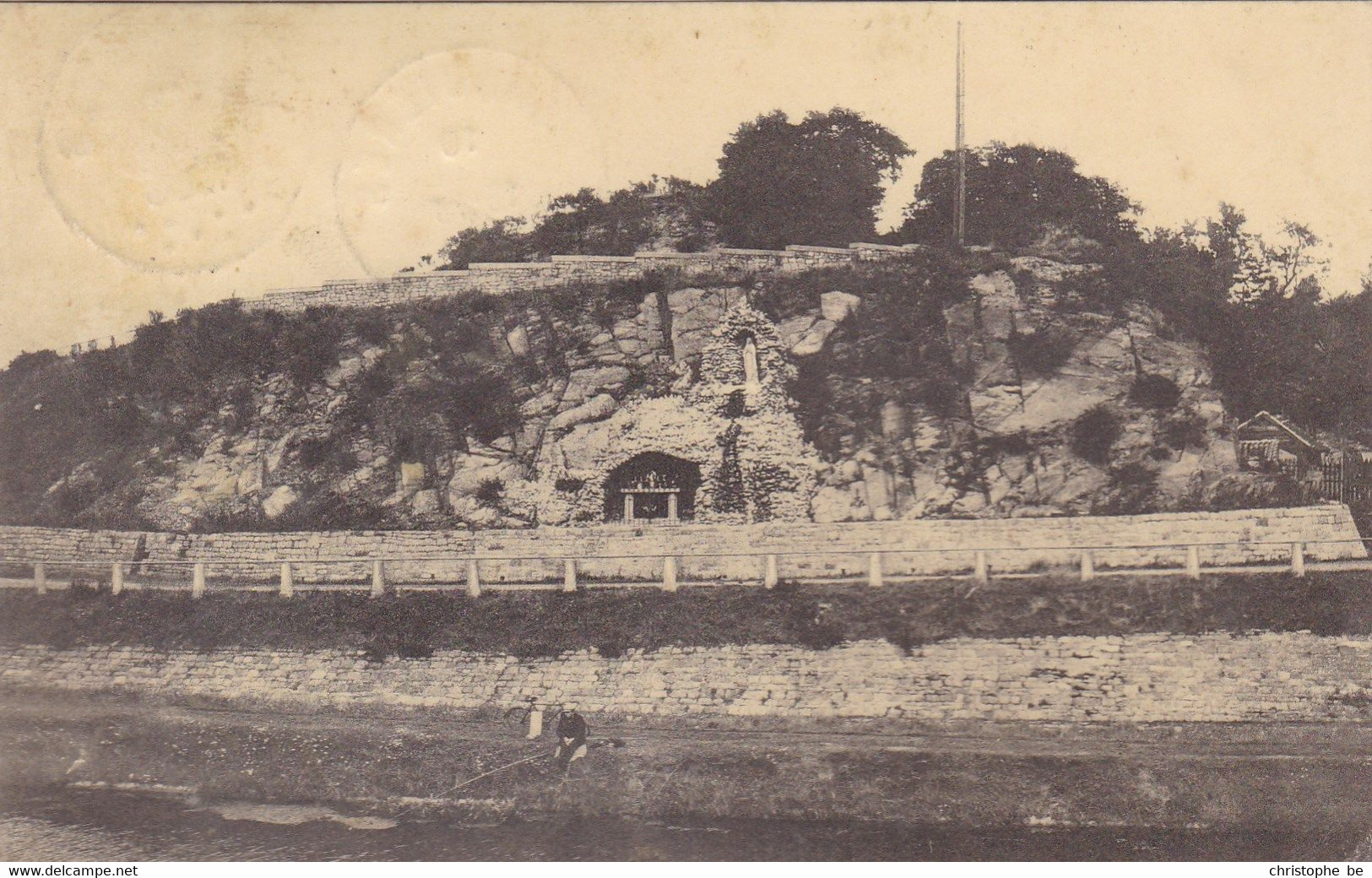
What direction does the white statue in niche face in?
toward the camera

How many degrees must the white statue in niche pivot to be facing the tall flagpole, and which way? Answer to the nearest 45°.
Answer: approximately 135° to its left

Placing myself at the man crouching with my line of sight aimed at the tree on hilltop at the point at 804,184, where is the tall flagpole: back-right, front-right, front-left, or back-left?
front-right

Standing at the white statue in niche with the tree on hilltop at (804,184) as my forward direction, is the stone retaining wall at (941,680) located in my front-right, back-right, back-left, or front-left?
back-right

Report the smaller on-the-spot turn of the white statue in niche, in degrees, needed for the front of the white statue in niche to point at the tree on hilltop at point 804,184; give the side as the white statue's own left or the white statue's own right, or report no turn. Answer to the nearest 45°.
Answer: approximately 180°

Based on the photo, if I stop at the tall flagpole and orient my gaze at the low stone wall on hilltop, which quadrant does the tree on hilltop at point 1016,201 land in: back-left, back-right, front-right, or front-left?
back-right

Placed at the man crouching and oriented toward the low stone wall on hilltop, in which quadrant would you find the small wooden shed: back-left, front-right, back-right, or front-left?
front-right

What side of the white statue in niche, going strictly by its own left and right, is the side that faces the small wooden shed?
left

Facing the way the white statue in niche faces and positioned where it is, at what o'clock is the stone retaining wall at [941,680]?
The stone retaining wall is roughly at 11 o'clock from the white statue in niche.

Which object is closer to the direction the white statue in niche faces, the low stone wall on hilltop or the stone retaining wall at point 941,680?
the stone retaining wall

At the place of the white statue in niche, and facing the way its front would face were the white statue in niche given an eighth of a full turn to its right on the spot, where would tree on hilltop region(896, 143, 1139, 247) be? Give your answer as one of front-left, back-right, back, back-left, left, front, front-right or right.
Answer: back
